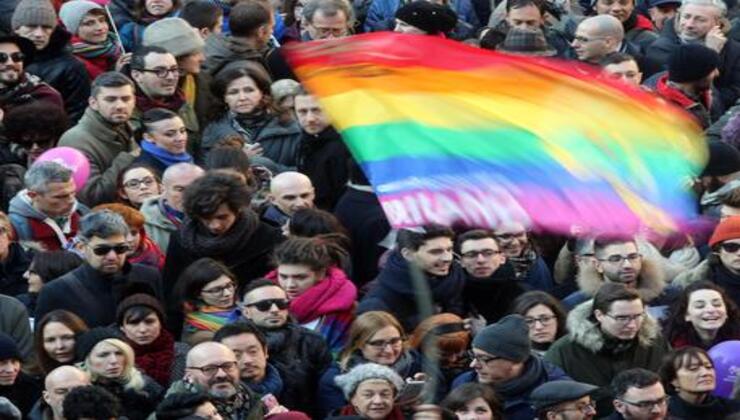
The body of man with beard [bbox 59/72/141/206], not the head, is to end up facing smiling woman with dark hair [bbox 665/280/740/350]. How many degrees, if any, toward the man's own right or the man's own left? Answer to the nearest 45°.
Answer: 0° — they already face them

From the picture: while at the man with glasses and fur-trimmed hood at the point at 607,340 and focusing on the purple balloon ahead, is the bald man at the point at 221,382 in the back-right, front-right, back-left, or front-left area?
back-right

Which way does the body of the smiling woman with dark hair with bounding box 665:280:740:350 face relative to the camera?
toward the camera

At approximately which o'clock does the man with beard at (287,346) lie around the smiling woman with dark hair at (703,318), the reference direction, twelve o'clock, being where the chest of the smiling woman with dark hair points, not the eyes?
The man with beard is roughly at 2 o'clock from the smiling woman with dark hair.

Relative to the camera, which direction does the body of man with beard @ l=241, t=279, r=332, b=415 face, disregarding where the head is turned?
toward the camera

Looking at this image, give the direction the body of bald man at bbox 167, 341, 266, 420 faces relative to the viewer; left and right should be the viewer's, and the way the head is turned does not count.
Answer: facing the viewer and to the right of the viewer

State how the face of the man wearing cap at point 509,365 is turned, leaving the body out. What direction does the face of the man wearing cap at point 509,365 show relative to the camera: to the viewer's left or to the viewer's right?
to the viewer's left
